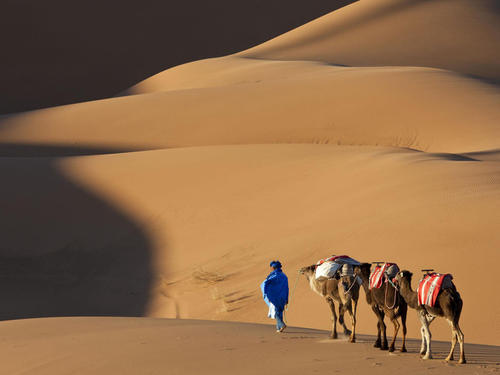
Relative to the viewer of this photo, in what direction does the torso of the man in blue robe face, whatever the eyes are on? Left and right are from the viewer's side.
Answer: facing away from the viewer and to the left of the viewer

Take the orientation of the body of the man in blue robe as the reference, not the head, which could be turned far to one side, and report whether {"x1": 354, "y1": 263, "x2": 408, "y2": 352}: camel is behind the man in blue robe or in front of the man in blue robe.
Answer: behind

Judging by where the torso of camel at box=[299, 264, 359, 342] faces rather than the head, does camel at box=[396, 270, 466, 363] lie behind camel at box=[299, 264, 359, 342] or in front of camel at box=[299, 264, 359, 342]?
behind

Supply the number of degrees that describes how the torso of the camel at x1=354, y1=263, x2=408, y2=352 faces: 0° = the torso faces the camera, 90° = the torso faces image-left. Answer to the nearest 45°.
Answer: approximately 135°

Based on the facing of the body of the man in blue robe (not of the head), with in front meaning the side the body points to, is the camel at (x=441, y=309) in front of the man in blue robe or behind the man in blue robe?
behind

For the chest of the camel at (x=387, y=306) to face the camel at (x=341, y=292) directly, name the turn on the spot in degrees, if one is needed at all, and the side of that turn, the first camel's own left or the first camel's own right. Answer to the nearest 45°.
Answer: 0° — it already faces it

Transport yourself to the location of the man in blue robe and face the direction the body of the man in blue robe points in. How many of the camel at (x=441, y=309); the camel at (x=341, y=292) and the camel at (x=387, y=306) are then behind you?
3

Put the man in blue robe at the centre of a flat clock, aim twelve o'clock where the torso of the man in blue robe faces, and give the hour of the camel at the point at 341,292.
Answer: The camel is roughly at 6 o'clock from the man in blue robe.

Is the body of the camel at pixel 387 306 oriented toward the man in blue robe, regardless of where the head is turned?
yes

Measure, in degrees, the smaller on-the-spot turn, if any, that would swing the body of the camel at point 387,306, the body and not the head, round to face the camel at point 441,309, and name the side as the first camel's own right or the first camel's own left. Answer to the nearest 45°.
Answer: approximately 180°
